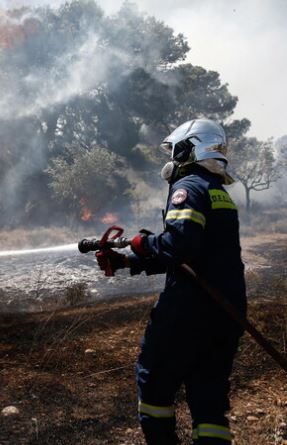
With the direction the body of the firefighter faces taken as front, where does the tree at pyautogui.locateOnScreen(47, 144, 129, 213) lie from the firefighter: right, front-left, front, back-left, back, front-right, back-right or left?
front-right

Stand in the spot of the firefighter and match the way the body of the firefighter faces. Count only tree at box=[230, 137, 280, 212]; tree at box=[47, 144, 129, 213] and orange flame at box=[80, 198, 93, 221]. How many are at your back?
0

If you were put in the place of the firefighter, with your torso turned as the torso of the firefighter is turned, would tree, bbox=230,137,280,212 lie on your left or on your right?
on your right

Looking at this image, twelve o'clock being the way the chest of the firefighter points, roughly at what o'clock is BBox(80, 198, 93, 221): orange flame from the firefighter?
The orange flame is roughly at 1 o'clock from the firefighter.

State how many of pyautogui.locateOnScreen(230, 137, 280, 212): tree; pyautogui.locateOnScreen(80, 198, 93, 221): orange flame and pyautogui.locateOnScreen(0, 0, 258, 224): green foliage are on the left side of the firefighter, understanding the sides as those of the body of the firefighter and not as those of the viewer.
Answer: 0

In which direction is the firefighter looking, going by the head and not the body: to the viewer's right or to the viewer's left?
to the viewer's left

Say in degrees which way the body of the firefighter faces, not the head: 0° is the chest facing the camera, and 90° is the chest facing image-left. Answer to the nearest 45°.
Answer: approximately 135°

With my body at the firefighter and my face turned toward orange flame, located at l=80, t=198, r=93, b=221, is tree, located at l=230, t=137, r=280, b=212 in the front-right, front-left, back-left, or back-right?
front-right
